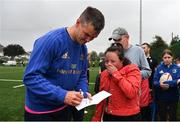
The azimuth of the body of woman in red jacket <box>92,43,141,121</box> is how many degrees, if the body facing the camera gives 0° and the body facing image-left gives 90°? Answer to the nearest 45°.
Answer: approximately 45°

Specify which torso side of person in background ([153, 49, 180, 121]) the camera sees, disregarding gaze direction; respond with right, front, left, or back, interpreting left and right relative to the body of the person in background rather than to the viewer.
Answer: front

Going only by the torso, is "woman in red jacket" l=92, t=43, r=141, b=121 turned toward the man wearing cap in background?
no

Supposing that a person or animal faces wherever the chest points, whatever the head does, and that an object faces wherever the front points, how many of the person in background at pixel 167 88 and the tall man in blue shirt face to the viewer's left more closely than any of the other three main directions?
0

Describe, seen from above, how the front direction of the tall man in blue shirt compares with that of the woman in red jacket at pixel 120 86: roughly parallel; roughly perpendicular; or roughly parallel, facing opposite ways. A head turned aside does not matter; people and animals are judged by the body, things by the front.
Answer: roughly perpendicular

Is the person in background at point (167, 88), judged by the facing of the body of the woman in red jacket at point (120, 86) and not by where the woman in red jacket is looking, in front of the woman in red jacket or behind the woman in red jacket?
behind

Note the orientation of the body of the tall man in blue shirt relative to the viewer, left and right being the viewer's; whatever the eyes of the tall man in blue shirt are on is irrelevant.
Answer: facing the viewer and to the right of the viewer

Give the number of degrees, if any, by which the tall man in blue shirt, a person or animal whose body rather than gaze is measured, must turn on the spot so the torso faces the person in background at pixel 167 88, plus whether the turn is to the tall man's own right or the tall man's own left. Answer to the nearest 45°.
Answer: approximately 90° to the tall man's own left
